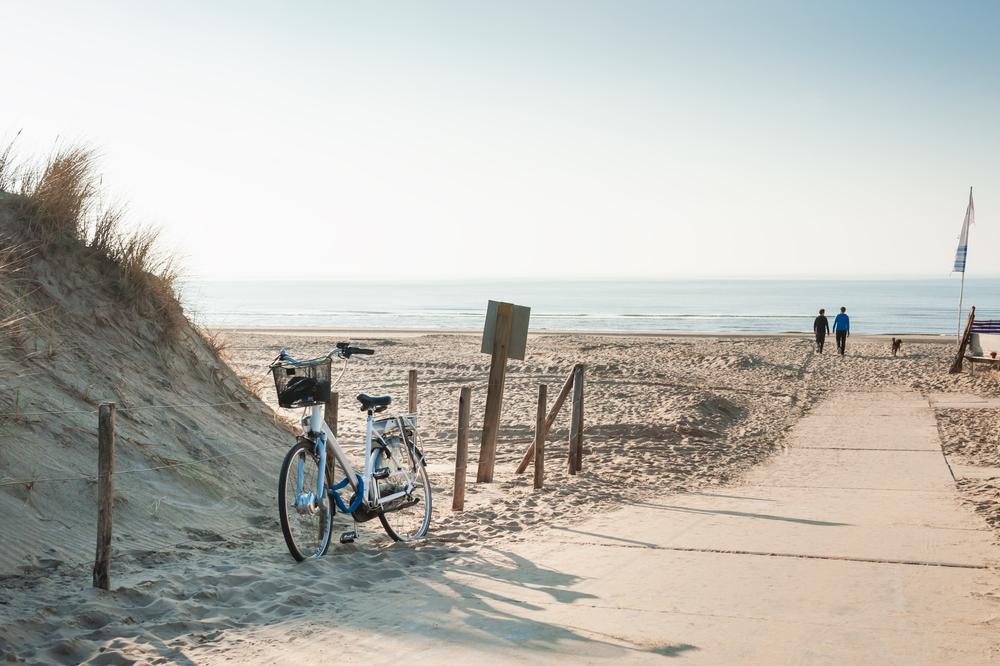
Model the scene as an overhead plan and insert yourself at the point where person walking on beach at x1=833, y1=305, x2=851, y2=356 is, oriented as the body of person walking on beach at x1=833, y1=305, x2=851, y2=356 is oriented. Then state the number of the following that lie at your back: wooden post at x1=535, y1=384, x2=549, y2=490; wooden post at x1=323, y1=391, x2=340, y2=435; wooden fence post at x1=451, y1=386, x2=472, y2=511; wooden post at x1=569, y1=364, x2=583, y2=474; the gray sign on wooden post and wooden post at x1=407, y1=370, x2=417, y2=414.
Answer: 6

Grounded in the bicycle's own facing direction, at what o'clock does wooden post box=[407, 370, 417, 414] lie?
The wooden post is roughly at 5 o'clock from the bicycle.

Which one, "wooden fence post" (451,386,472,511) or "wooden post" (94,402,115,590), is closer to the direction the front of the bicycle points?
the wooden post

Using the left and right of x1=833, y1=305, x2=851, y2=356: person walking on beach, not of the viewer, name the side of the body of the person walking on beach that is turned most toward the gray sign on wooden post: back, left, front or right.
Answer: back

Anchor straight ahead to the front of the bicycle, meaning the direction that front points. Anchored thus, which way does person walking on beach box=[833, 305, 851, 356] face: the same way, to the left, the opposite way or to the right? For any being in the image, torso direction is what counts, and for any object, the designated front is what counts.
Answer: the opposite way

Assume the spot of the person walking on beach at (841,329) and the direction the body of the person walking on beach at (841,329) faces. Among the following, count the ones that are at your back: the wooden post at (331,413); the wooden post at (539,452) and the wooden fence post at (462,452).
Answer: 3

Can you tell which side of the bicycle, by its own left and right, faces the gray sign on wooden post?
back

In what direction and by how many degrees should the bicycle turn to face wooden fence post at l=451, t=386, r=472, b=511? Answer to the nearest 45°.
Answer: approximately 180°

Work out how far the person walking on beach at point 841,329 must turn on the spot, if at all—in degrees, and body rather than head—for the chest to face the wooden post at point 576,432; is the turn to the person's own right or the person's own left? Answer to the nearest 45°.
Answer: approximately 180°

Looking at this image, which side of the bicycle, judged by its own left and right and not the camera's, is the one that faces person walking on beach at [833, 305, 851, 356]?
back

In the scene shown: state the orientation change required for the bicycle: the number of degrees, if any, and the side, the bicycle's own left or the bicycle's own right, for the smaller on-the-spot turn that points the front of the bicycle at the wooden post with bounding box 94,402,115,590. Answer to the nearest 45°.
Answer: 0° — it already faces it

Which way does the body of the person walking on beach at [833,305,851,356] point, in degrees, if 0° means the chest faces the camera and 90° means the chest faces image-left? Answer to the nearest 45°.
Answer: approximately 180°

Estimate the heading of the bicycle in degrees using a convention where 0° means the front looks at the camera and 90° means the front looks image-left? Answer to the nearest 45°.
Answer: approximately 45°

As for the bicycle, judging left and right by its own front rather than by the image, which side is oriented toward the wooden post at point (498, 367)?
back

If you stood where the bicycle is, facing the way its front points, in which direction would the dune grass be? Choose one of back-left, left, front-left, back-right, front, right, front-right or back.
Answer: right

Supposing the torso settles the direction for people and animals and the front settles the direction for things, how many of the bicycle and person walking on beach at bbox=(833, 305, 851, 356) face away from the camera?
1
